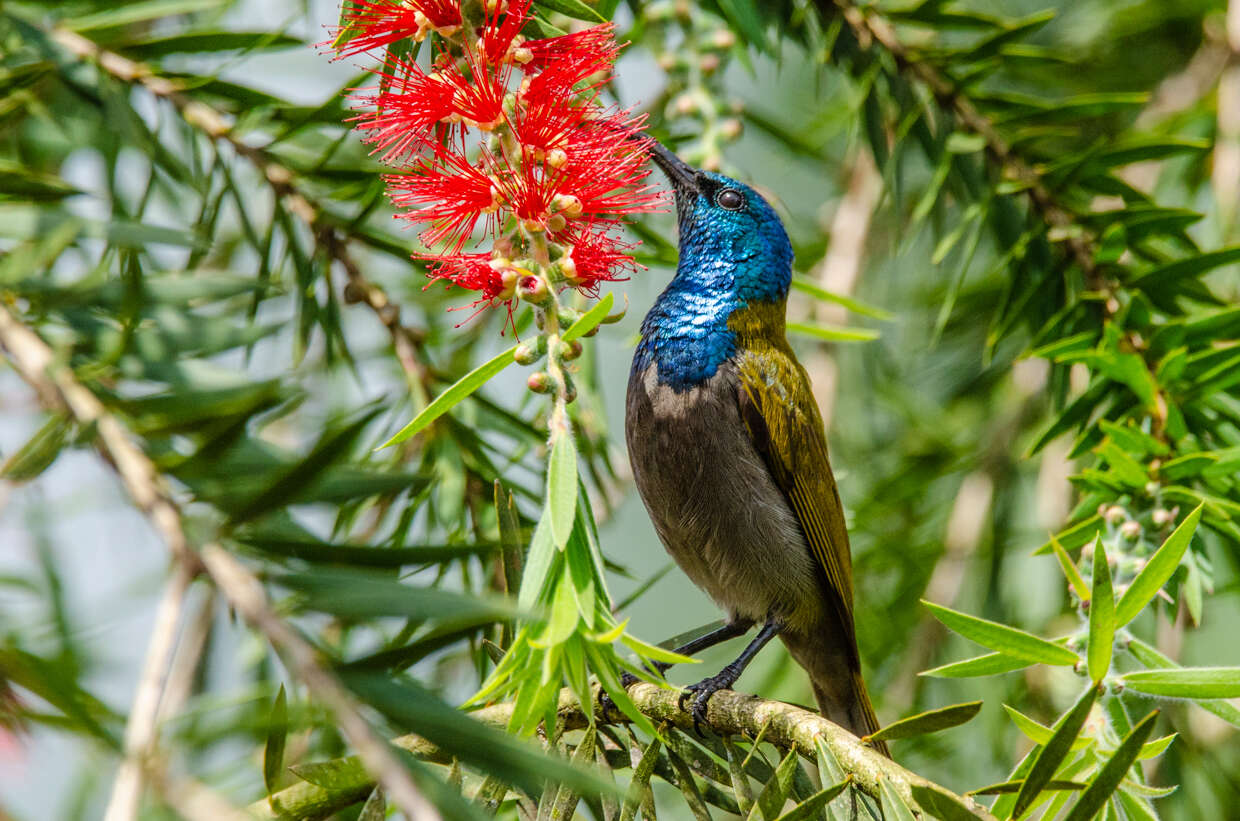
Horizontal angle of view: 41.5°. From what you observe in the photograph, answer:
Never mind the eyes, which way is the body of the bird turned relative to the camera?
to the viewer's left

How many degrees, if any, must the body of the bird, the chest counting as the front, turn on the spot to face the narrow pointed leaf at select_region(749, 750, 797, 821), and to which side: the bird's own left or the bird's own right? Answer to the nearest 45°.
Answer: approximately 90° to the bird's own left

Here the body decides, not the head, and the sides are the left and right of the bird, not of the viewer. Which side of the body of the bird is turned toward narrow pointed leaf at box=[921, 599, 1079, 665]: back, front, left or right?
back

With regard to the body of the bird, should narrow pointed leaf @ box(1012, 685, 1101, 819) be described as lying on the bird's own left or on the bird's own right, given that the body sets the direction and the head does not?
on the bird's own left
